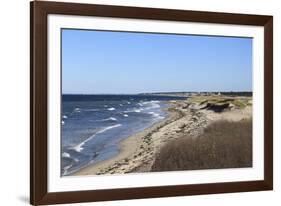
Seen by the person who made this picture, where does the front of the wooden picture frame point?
facing the viewer and to the right of the viewer
